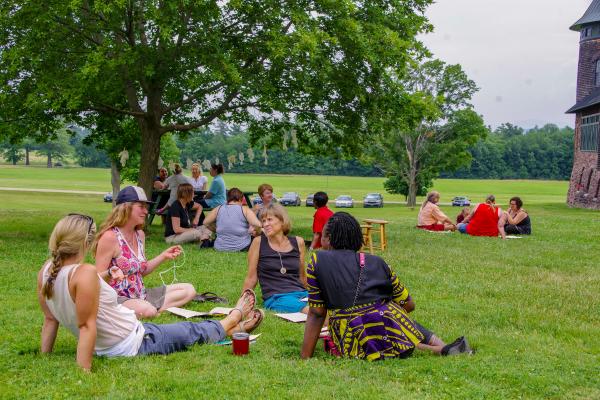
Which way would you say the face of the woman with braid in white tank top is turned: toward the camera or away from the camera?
away from the camera

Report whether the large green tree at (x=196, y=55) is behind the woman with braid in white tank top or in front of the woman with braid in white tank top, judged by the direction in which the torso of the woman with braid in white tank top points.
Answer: in front

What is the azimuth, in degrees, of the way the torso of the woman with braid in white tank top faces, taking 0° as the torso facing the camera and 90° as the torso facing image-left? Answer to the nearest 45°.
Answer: approximately 225°

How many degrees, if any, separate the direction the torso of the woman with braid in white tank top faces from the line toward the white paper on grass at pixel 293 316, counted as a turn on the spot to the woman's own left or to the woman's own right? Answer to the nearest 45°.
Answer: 0° — they already face it

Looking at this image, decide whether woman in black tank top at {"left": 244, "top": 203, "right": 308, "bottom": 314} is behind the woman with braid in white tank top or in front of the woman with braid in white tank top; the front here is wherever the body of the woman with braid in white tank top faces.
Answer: in front

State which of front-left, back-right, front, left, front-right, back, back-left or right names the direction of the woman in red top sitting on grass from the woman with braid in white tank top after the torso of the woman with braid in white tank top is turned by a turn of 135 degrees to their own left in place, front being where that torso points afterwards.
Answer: back-right

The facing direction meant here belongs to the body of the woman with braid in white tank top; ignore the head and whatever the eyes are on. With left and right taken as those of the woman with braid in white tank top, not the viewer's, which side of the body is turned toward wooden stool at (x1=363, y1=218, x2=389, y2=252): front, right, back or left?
front

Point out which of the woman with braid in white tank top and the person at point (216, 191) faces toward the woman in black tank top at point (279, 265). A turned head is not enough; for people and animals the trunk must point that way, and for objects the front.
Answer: the woman with braid in white tank top

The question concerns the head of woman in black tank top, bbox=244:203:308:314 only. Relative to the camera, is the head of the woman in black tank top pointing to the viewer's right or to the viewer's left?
to the viewer's left
